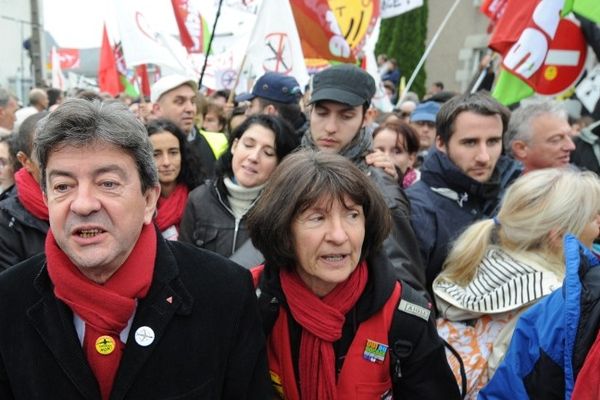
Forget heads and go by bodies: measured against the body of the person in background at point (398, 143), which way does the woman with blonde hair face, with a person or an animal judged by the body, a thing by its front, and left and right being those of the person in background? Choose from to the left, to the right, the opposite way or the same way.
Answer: the opposite way

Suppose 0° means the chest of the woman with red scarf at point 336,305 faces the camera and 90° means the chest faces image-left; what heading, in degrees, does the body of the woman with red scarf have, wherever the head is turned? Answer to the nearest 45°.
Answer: approximately 0°

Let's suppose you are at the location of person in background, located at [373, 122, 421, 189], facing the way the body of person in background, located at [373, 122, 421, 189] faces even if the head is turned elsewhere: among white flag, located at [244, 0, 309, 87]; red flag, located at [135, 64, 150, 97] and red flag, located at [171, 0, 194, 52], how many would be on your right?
3

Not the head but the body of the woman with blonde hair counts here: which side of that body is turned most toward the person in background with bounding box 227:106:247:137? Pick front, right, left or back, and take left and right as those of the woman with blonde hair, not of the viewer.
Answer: left

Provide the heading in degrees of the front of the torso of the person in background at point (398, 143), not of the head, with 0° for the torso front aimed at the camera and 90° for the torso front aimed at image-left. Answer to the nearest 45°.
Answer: approximately 45°

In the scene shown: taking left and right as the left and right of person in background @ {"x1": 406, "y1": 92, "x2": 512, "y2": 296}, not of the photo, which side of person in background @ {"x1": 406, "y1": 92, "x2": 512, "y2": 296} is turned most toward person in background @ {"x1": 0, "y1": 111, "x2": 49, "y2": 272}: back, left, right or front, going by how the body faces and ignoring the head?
right
